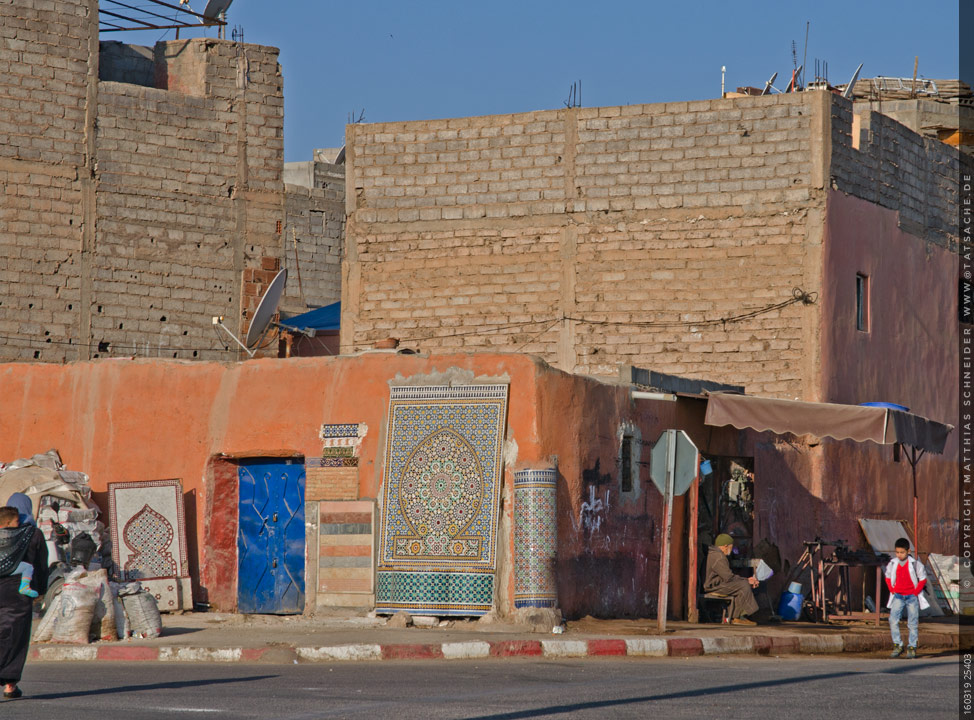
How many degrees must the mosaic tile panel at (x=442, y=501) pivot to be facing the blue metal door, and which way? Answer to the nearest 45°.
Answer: approximately 135° to its right

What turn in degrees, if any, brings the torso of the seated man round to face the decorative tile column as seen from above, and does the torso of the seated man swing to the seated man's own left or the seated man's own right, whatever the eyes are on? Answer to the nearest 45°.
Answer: approximately 135° to the seated man's own right

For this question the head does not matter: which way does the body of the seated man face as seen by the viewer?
to the viewer's right

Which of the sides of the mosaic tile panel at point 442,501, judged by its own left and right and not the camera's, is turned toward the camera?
front

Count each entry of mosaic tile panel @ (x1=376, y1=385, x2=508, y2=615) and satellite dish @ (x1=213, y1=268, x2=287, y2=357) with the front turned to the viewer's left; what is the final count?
1

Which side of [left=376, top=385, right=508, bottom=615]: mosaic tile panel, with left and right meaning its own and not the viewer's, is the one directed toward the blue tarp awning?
back

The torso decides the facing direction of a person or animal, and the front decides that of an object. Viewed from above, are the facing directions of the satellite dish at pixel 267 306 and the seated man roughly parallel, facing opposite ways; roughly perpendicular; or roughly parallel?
roughly parallel, facing opposite ways

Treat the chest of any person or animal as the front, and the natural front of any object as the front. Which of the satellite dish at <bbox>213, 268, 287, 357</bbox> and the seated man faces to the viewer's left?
the satellite dish

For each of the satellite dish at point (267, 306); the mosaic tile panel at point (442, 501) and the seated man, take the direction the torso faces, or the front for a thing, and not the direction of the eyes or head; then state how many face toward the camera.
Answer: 1

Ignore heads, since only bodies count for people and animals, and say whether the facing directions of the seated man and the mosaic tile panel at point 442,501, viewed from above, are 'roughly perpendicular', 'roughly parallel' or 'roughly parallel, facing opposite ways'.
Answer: roughly perpendicular

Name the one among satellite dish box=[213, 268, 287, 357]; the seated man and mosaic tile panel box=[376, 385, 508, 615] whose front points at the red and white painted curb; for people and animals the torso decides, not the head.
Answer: the mosaic tile panel

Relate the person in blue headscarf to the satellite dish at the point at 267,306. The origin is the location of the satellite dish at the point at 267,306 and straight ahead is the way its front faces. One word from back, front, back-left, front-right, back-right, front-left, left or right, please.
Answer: left

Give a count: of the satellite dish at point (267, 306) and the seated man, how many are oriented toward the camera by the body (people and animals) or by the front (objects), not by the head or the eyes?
0

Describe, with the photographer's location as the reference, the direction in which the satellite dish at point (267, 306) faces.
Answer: facing to the left of the viewer

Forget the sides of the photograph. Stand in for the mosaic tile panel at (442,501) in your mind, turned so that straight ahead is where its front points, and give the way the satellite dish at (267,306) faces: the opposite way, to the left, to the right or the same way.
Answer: to the right

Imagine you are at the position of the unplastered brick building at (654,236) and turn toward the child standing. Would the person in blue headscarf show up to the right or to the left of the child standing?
right
